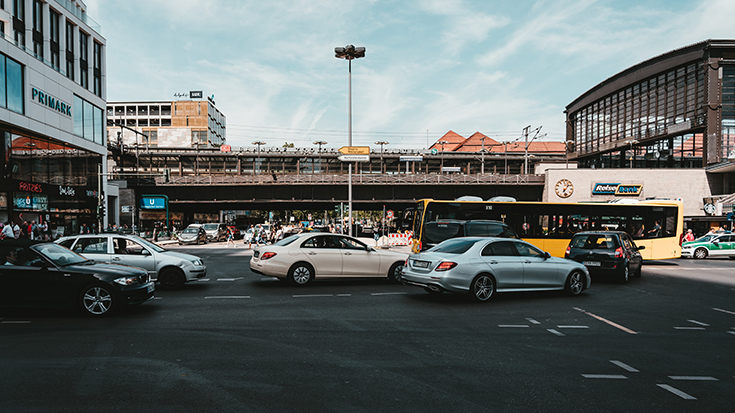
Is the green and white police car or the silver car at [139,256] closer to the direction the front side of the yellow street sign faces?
the silver car

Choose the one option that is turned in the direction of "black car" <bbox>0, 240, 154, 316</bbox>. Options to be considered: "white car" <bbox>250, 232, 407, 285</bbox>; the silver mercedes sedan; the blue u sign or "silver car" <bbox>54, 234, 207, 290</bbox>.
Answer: the blue u sign

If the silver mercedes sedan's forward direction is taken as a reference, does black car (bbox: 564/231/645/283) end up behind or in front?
in front

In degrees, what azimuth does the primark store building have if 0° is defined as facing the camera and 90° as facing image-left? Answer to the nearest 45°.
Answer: approximately 315°

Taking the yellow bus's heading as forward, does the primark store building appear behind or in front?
in front

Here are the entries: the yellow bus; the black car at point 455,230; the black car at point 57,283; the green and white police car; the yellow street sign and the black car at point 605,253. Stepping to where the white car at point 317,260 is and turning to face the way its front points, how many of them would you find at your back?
1

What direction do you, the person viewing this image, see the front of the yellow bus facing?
facing to the left of the viewer

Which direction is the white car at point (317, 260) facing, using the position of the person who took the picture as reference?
facing away from the viewer and to the right of the viewer

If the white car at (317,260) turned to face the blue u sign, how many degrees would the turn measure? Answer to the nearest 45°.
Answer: approximately 90° to its left

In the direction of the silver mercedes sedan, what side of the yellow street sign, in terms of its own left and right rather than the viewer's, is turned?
front

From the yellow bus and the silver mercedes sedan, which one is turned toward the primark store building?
the yellow bus

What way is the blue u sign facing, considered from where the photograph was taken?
facing the viewer

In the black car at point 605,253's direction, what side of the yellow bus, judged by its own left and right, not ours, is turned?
left

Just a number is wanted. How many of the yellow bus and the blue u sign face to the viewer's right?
0

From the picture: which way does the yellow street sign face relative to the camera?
toward the camera

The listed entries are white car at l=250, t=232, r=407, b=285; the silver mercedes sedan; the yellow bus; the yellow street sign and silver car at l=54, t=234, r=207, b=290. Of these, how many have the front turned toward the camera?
1
